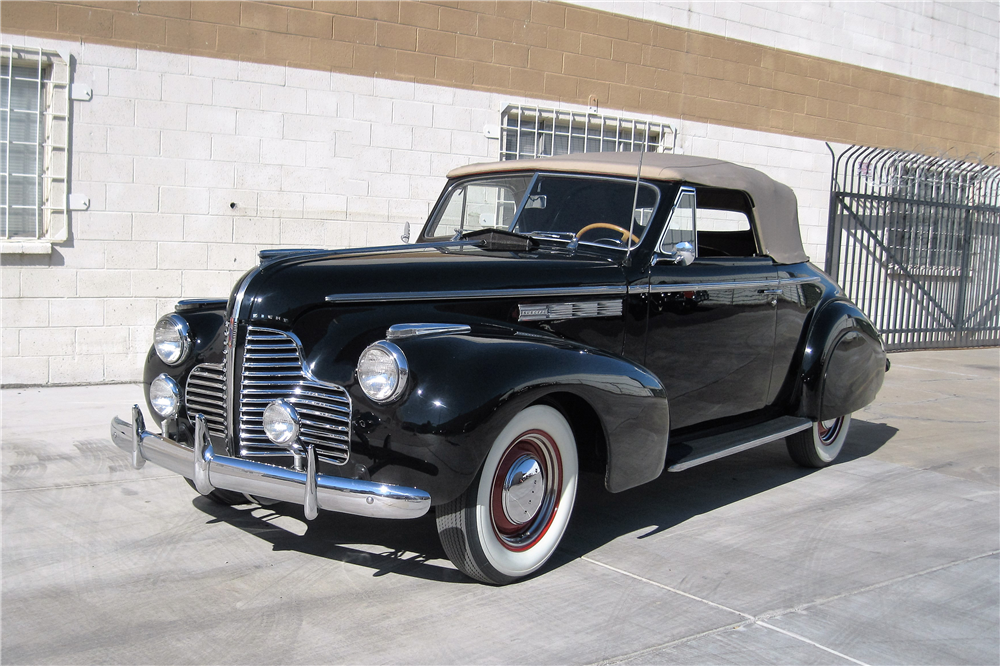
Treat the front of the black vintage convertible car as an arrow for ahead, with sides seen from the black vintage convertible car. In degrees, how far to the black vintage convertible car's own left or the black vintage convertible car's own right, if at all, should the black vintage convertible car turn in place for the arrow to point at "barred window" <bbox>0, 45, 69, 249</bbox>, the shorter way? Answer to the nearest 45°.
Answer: approximately 90° to the black vintage convertible car's own right

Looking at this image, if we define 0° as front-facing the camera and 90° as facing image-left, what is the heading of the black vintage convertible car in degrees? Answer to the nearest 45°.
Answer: approximately 45°

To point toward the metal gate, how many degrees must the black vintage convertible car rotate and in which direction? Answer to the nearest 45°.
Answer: approximately 180°

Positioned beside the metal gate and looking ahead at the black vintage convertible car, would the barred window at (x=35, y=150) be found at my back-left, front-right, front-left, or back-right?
front-right

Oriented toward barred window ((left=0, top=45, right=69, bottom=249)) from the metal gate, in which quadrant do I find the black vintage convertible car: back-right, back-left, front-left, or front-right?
front-left

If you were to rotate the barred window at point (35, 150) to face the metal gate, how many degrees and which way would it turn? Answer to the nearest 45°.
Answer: approximately 90° to its left

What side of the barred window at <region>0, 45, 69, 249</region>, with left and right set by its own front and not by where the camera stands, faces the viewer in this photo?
front

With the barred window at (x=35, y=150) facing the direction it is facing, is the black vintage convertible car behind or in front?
in front

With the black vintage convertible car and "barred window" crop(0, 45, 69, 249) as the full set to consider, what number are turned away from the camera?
0

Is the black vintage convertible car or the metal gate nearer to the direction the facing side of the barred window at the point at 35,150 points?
the black vintage convertible car
